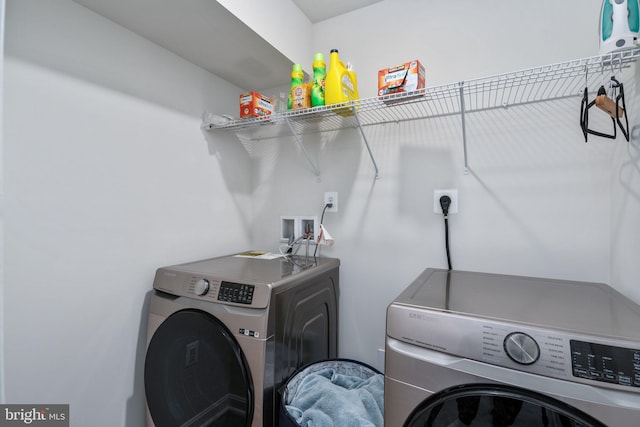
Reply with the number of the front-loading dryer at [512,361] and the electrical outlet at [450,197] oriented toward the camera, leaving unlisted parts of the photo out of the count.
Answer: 2

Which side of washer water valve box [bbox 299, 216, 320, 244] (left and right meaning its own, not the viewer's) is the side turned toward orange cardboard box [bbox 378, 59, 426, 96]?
left

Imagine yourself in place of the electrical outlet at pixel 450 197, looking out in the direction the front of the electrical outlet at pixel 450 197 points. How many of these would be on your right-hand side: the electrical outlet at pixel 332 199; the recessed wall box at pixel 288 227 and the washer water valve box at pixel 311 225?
3

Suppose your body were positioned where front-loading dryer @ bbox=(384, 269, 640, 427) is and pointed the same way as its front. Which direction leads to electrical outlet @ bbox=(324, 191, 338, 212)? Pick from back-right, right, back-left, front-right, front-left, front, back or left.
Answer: back-right

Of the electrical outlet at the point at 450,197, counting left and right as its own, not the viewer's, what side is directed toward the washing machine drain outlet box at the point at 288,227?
right
